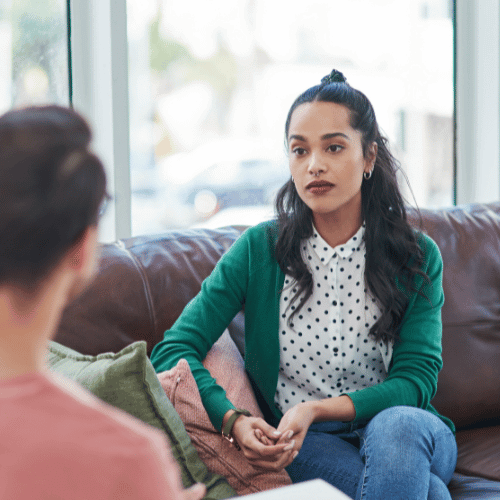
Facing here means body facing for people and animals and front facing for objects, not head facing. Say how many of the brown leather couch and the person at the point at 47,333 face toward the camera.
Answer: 1

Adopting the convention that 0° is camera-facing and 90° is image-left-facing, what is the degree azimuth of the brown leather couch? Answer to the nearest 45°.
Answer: approximately 0°

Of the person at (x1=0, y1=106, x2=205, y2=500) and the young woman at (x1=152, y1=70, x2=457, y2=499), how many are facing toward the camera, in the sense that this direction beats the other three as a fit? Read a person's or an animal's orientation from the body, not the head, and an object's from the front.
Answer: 1

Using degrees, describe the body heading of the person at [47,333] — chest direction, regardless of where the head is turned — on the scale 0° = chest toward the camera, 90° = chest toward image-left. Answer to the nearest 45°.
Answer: approximately 225°
